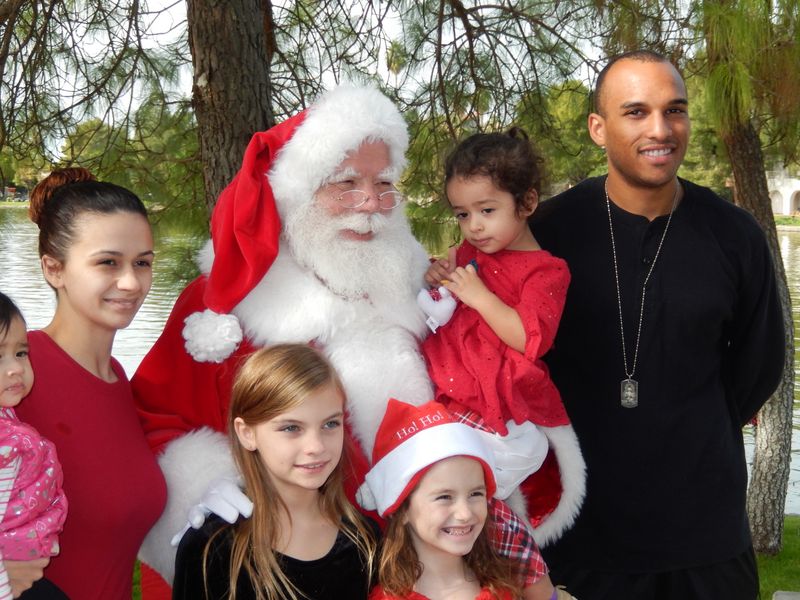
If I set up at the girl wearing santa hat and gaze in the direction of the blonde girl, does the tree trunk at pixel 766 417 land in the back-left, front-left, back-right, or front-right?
back-right

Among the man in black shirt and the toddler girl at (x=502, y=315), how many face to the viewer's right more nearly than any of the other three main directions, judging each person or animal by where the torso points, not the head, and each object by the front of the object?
0

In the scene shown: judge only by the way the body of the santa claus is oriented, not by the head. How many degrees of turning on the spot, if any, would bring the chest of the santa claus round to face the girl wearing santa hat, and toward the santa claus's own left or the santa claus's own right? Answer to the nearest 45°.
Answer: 0° — they already face them

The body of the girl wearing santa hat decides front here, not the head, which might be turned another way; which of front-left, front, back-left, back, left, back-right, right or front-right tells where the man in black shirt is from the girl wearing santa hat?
left

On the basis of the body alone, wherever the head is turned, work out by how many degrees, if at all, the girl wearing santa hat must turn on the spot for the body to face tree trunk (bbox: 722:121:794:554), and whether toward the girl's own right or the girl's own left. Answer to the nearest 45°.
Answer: approximately 90° to the girl's own left

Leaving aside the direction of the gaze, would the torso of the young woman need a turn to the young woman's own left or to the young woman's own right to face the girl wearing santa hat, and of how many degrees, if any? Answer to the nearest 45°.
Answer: approximately 45° to the young woman's own left

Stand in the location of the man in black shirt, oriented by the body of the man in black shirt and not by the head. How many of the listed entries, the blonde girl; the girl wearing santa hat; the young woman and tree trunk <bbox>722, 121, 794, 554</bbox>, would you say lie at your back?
1

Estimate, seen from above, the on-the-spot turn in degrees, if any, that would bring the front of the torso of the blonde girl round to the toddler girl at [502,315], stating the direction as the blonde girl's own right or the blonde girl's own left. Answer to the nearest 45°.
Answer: approximately 90° to the blonde girl's own left

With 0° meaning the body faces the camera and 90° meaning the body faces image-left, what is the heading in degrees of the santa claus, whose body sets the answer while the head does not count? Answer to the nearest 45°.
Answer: approximately 315°

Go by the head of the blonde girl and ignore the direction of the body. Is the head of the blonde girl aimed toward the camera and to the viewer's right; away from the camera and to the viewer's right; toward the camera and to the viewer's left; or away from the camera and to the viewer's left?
toward the camera and to the viewer's right

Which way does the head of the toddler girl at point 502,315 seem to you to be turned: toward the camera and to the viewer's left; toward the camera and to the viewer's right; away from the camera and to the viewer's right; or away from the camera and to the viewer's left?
toward the camera and to the viewer's left

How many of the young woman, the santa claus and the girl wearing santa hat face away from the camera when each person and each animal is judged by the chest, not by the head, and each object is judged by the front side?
0
